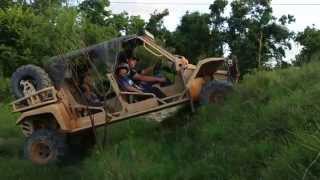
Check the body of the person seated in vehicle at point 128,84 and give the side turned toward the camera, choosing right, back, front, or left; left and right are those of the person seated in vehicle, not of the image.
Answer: right

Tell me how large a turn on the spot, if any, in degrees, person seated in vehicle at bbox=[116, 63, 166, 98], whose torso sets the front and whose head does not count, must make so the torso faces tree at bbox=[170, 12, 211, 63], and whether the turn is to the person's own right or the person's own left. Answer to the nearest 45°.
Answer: approximately 90° to the person's own left

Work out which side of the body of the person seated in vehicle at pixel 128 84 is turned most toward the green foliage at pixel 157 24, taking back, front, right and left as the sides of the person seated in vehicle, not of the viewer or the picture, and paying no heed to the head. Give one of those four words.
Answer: left

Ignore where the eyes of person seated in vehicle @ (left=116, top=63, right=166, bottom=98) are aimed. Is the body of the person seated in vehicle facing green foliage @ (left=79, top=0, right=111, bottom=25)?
no

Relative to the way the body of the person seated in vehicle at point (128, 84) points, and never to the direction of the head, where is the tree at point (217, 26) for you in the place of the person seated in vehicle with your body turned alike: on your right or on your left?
on your left

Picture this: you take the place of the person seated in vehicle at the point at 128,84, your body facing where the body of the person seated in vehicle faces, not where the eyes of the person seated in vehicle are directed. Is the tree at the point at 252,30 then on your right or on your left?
on your left
